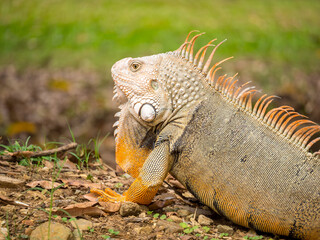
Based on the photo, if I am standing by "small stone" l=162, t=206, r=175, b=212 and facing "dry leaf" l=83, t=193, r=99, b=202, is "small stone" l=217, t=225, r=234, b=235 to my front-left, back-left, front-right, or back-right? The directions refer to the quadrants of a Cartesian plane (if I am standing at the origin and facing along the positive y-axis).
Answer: back-left

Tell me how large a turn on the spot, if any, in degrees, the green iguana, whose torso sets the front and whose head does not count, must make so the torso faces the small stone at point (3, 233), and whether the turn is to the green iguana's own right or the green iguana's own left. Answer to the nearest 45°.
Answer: approximately 45° to the green iguana's own left

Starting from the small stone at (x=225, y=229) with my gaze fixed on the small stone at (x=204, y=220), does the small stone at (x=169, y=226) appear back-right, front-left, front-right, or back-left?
front-left

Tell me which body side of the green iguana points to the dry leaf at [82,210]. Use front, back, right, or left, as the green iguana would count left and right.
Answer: front

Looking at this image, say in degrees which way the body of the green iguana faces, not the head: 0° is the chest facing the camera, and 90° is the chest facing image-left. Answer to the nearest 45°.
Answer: approximately 90°

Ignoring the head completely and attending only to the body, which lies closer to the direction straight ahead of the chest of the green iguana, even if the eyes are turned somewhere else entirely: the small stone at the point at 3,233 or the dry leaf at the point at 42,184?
the dry leaf

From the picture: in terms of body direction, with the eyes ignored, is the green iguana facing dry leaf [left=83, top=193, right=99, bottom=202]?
yes

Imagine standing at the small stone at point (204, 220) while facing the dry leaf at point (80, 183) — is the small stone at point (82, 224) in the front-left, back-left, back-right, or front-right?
front-left

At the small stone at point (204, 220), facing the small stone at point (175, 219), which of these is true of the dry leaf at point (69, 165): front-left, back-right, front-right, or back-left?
front-right

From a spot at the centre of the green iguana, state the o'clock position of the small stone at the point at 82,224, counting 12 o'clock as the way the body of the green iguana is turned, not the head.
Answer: The small stone is roughly at 11 o'clock from the green iguana.
